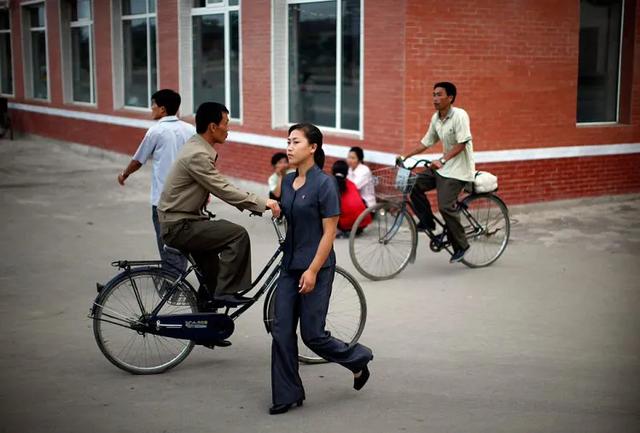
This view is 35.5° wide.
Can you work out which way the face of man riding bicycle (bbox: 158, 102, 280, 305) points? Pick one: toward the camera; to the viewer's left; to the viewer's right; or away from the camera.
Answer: to the viewer's right

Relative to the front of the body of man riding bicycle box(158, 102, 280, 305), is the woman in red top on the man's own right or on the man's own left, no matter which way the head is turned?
on the man's own left

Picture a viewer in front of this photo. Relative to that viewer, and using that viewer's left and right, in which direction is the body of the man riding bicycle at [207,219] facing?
facing to the right of the viewer

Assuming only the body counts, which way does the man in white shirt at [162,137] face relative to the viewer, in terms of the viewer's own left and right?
facing away from the viewer and to the left of the viewer

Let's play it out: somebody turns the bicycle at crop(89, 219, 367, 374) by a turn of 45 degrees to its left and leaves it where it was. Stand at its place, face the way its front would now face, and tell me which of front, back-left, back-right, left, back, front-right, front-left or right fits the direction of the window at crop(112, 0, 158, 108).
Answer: front-left

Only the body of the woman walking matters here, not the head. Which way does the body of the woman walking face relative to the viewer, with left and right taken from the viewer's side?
facing the viewer and to the left of the viewer

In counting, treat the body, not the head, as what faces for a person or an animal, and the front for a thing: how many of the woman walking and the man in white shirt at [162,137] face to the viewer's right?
0

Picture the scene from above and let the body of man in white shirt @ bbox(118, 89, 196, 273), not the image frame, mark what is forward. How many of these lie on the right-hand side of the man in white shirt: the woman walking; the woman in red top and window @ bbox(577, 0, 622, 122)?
2

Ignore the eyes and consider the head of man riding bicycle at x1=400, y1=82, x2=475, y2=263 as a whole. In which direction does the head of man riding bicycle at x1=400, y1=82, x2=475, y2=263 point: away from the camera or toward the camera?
toward the camera

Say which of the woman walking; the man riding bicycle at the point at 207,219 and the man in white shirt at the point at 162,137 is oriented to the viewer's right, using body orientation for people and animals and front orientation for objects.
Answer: the man riding bicycle

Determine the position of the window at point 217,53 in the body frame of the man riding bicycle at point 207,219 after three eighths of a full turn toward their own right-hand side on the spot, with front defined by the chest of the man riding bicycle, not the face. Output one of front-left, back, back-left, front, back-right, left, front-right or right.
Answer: back-right

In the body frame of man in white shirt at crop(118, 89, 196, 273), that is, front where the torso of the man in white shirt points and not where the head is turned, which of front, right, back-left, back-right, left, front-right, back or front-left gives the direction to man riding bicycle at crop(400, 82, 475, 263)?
back-right

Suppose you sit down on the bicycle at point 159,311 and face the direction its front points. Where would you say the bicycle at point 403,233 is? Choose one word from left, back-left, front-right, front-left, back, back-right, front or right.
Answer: front-left

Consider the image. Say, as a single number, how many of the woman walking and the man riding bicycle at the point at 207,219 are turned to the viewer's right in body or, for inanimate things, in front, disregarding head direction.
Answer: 1

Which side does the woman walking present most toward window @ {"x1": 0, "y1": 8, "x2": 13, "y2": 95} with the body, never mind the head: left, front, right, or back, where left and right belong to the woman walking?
right

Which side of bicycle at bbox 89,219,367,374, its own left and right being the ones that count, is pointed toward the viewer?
right

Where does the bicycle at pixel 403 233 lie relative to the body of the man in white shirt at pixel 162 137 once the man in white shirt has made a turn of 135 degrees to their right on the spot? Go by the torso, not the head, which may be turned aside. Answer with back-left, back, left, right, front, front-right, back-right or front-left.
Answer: front
